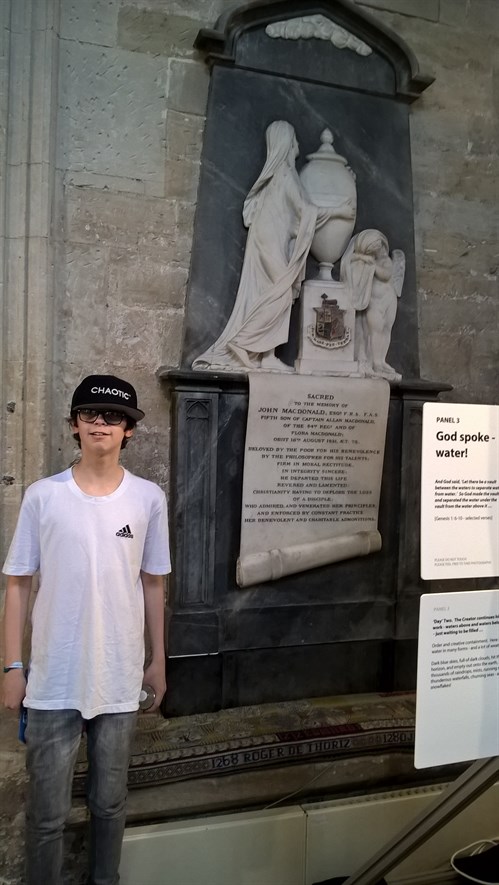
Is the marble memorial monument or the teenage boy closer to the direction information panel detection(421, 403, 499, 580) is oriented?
the teenage boy

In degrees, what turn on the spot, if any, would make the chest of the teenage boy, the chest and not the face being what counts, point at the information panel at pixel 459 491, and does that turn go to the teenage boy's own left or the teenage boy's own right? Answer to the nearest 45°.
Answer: approximately 90° to the teenage boy's own left

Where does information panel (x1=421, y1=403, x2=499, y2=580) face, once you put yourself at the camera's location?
facing the viewer

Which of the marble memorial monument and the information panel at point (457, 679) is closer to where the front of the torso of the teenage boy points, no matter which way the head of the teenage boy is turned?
the information panel

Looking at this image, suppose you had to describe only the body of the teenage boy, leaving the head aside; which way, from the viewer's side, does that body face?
toward the camera

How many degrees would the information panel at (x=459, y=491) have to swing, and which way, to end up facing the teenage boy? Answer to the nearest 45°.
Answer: approximately 90° to its right

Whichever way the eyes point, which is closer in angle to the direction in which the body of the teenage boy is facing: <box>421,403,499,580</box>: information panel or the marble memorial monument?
the information panel

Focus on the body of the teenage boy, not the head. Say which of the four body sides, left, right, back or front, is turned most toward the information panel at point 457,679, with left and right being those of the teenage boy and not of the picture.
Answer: left
